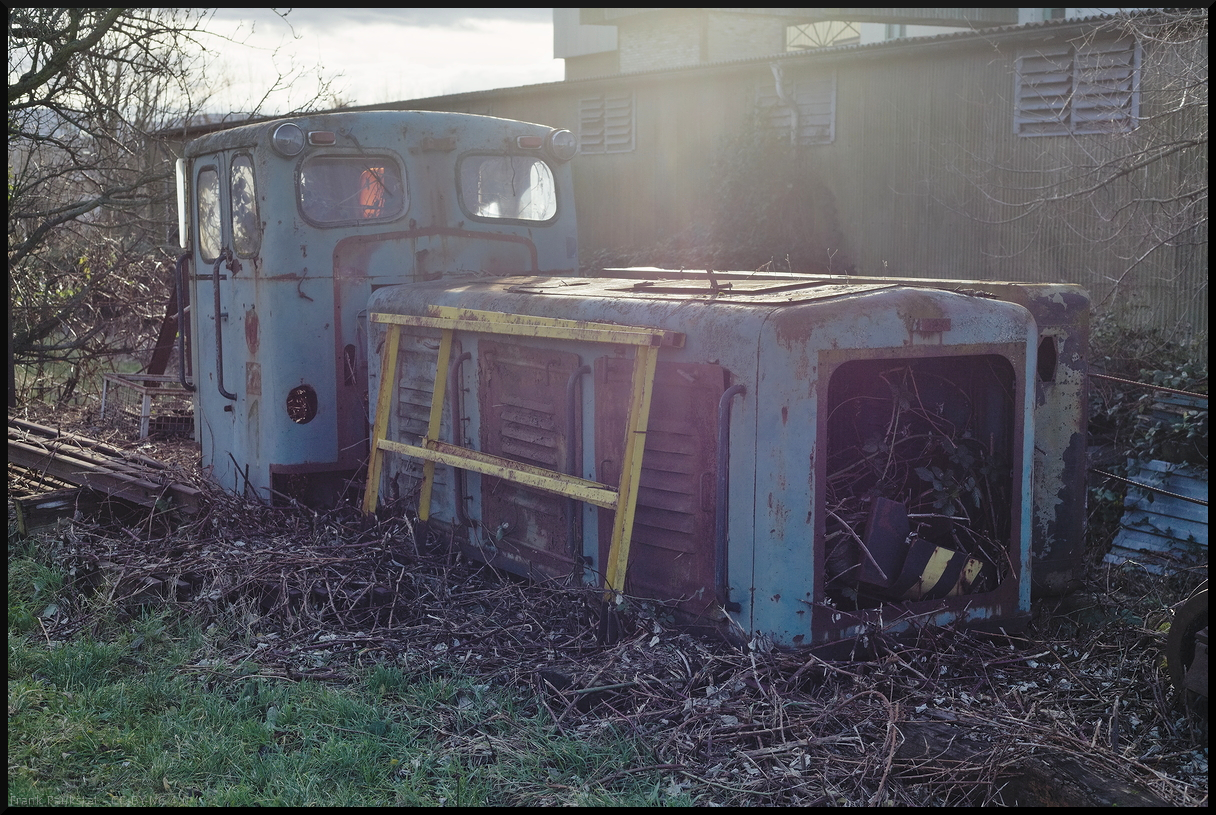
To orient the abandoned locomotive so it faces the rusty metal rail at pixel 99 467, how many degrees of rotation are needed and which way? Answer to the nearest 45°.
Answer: approximately 180°

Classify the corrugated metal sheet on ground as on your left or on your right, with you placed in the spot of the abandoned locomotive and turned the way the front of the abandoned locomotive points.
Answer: on your left

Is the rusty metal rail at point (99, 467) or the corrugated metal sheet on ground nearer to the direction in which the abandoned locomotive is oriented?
the corrugated metal sheet on ground

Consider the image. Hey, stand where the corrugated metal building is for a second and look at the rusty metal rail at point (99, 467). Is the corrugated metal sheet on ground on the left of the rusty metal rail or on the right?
left

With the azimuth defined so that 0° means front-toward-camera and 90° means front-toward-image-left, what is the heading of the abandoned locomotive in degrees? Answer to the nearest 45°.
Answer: approximately 315°

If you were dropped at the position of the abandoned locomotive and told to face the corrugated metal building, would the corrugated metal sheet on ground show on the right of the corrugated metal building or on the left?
right

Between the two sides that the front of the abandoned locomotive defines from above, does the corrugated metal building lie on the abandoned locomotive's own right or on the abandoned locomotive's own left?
on the abandoned locomotive's own left

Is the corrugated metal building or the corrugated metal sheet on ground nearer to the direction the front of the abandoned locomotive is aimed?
the corrugated metal sheet on ground
